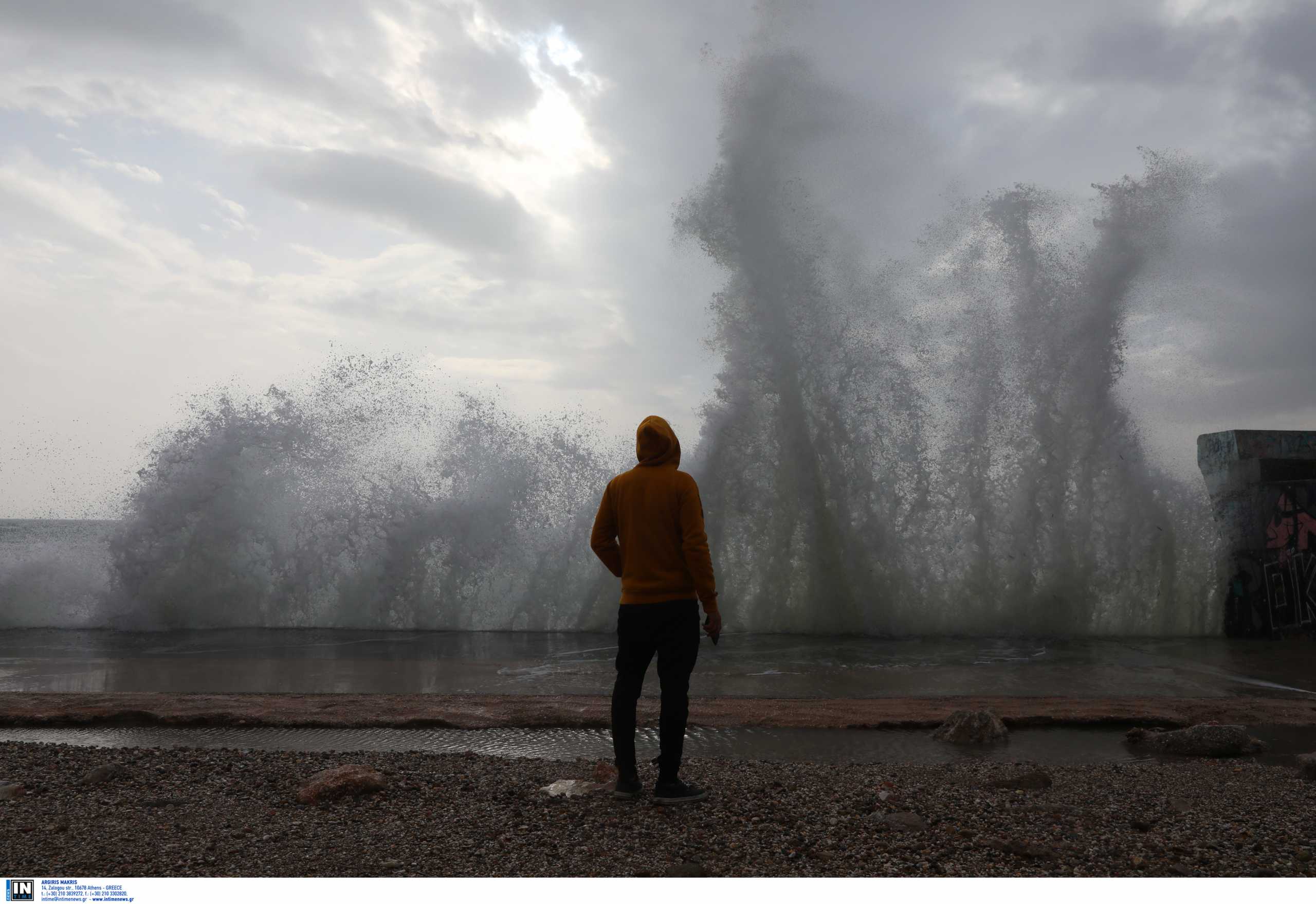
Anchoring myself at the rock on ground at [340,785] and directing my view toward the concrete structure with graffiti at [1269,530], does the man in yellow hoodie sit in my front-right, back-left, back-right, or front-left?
front-right

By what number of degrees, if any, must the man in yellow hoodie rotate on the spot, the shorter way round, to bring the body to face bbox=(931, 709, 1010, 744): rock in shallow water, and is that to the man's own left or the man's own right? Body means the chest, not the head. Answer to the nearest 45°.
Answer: approximately 45° to the man's own right

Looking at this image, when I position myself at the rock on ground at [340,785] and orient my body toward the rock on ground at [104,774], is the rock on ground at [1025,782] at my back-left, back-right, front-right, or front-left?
back-right

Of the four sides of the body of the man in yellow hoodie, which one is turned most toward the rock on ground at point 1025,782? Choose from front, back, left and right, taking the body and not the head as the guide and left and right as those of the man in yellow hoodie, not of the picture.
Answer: right

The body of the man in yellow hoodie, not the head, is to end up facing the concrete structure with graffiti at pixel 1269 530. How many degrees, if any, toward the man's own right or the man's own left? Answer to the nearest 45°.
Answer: approximately 45° to the man's own right

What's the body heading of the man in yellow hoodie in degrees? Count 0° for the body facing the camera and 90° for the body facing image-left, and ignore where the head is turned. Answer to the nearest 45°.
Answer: approximately 180°

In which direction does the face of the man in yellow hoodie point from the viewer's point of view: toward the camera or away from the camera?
away from the camera

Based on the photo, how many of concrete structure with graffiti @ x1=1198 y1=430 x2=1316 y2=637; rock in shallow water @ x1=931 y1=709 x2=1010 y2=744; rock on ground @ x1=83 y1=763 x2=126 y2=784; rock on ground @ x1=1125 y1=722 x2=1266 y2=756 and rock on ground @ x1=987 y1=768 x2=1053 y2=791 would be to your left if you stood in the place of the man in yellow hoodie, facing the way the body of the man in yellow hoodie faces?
1

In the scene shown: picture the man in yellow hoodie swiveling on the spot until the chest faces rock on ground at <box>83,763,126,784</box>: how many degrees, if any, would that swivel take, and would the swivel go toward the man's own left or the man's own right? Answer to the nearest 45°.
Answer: approximately 90° to the man's own left

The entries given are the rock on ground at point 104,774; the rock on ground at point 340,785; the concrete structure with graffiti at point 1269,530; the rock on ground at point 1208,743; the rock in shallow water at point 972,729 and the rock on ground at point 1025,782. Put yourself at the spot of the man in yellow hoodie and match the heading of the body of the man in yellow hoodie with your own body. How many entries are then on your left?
2

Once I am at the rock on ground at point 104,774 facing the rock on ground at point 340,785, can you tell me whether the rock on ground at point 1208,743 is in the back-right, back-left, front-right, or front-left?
front-left

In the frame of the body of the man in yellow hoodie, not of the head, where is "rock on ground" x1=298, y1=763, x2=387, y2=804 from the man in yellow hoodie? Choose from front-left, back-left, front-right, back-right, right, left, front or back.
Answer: left

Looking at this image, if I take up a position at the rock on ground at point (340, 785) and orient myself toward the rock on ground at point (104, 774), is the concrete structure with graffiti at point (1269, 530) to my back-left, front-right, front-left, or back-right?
back-right

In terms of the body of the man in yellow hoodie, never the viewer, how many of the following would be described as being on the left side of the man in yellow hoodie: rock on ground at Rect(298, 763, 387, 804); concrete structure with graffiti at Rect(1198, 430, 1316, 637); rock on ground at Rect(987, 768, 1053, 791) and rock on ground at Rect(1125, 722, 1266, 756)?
1

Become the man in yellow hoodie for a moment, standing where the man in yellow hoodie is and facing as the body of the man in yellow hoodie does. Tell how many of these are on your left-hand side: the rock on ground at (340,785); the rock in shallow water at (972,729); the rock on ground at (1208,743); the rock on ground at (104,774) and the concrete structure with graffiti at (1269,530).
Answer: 2
